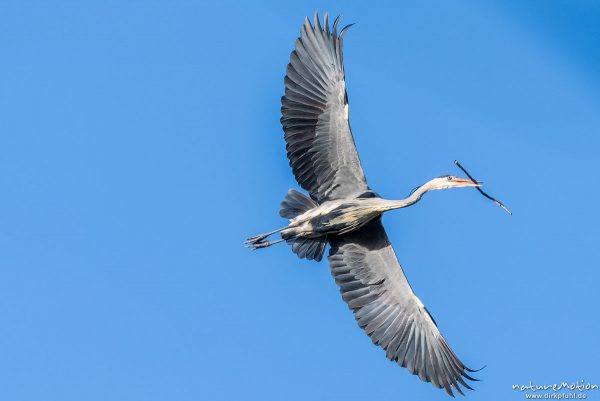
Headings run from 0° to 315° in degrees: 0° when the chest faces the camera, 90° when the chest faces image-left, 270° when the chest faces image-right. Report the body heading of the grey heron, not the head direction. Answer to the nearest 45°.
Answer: approximately 270°
